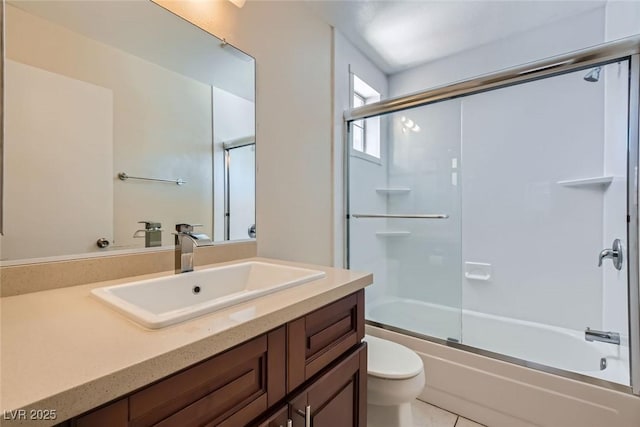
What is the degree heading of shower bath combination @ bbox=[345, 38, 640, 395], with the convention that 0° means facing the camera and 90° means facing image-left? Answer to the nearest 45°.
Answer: approximately 45°

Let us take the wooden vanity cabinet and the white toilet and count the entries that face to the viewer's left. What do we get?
0

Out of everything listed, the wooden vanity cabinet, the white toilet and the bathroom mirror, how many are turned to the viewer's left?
0

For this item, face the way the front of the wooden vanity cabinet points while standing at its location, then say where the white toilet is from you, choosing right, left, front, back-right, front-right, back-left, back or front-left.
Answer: left

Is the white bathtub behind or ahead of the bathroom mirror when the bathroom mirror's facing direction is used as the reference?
ahead

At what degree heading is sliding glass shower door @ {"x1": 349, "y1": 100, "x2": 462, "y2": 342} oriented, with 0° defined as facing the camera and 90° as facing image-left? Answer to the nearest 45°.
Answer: approximately 45°

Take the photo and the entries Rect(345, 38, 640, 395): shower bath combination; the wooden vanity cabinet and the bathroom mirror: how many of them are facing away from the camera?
0

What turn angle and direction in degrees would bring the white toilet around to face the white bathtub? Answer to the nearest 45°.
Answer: approximately 90° to its left

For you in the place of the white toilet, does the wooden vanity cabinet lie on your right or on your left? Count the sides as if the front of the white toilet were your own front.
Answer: on your right

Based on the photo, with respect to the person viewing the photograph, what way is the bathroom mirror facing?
facing the viewer and to the right of the viewer

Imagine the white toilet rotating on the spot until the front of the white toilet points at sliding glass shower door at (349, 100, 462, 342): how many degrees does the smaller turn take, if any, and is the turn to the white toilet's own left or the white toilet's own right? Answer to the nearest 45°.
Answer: approximately 135° to the white toilet's own left
